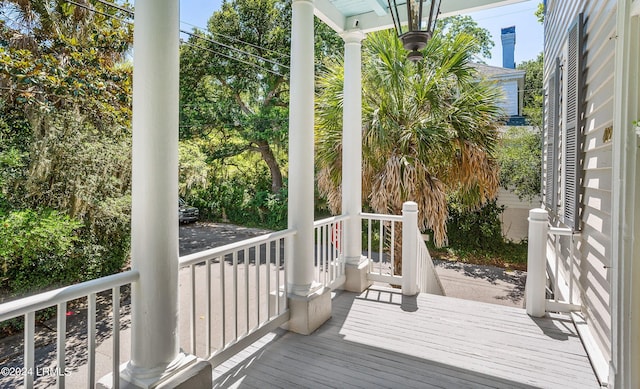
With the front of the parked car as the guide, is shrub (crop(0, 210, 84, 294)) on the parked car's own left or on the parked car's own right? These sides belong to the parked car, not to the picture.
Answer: on the parked car's own right

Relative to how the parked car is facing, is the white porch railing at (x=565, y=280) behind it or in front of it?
in front

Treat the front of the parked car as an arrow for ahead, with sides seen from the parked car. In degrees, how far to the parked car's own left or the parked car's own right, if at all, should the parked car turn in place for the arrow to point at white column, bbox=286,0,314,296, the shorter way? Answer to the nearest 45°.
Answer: approximately 45° to the parked car's own right

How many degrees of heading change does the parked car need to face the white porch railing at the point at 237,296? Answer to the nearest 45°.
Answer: approximately 45° to its right

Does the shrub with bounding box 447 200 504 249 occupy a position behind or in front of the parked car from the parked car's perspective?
in front

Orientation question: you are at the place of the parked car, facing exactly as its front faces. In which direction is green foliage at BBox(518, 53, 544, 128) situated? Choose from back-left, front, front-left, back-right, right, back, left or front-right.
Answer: front-left

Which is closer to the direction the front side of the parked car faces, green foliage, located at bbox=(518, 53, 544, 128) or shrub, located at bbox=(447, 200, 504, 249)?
the shrub

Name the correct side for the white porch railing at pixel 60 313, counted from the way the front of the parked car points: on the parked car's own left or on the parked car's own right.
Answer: on the parked car's own right
